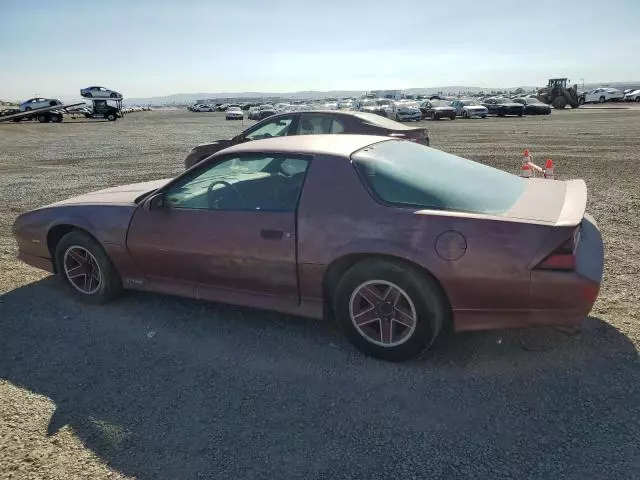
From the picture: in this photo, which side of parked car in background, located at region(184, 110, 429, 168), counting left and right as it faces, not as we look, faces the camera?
left

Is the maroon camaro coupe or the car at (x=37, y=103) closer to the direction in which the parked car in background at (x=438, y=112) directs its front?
the maroon camaro coupe

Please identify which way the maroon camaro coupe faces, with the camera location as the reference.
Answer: facing away from the viewer and to the left of the viewer

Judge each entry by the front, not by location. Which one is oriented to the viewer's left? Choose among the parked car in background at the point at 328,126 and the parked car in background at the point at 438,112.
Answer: the parked car in background at the point at 328,126

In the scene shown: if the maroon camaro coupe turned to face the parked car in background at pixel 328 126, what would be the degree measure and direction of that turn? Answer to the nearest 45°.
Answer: approximately 45° to its right

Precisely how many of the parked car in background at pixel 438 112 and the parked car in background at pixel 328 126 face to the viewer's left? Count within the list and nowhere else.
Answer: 1

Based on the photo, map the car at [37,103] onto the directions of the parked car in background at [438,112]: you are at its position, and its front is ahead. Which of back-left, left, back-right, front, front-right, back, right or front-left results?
back-right

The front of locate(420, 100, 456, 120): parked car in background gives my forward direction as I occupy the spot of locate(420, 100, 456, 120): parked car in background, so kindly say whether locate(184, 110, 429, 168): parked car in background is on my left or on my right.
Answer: on my right

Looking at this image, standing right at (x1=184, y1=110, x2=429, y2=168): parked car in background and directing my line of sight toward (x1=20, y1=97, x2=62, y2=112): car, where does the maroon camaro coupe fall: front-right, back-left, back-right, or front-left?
back-left

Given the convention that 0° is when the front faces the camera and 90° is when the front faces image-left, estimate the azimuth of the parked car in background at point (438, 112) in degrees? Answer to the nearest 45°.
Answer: approximately 315°

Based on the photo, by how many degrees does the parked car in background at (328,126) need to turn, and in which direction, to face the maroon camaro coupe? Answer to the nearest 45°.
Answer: approximately 90° to its left

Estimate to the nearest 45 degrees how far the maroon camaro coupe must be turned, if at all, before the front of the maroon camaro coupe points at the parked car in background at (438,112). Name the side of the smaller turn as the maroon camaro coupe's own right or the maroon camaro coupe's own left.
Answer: approximately 45° to the maroon camaro coupe's own right

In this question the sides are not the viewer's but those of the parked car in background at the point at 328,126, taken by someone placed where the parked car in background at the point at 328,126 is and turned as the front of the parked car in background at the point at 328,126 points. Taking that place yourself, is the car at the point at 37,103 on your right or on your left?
on your right
